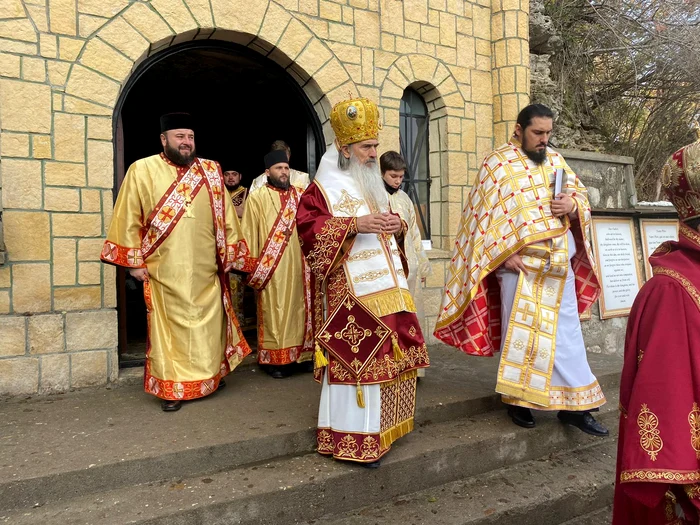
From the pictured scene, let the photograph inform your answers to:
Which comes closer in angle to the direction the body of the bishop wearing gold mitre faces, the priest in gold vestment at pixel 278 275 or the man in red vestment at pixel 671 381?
the man in red vestment

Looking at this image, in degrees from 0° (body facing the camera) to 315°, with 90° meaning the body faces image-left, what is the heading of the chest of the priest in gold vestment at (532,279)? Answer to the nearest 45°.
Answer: approximately 315°

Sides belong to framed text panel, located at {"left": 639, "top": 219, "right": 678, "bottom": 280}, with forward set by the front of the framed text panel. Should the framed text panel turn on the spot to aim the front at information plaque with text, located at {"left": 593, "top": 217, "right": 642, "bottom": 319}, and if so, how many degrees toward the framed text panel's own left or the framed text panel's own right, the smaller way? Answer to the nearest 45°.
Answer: approximately 45° to the framed text panel's own right

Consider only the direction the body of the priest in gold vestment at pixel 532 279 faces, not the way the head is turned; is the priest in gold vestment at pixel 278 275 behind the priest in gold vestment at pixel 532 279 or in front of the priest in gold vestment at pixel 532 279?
behind

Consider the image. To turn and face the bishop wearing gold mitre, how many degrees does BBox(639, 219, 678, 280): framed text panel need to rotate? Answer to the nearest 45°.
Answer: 0° — it already faces them

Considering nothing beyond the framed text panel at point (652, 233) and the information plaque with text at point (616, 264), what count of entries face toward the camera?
2

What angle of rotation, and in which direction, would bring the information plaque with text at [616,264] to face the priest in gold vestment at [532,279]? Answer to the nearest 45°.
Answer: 0° — it already faces them

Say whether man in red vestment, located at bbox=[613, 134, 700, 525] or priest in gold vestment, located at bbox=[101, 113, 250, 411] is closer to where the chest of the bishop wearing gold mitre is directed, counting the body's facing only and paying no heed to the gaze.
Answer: the man in red vestment

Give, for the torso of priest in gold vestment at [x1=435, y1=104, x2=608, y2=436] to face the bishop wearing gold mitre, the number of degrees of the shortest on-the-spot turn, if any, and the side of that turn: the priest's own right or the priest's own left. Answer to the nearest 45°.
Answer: approximately 90° to the priest's own right
